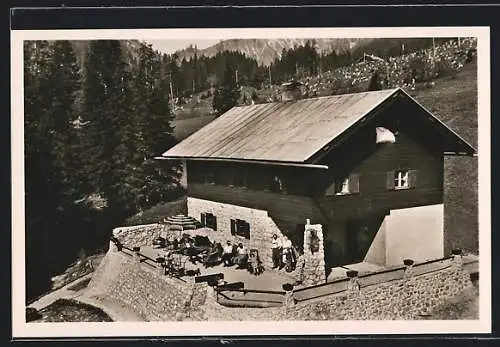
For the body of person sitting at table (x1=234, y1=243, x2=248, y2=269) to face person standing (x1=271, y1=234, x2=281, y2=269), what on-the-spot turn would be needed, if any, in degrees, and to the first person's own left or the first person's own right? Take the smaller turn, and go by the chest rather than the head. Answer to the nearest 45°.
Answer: approximately 135° to the first person's own left

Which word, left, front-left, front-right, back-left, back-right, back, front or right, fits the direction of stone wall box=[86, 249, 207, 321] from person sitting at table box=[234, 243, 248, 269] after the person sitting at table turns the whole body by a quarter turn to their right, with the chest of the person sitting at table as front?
front-left

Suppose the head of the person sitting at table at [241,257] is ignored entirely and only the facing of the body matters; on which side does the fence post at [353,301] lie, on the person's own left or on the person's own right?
on the person's own left

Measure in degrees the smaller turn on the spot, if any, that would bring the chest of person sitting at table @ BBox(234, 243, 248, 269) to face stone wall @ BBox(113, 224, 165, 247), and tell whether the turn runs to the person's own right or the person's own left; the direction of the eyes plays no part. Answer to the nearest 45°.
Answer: approximately 45° to the person's own right

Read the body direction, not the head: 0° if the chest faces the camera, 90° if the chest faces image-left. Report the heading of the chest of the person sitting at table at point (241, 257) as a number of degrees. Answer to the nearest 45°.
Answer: approximately 45°
